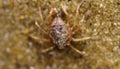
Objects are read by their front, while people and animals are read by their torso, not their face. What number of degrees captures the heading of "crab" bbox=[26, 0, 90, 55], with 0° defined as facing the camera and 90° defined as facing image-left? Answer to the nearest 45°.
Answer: approximately 180°
